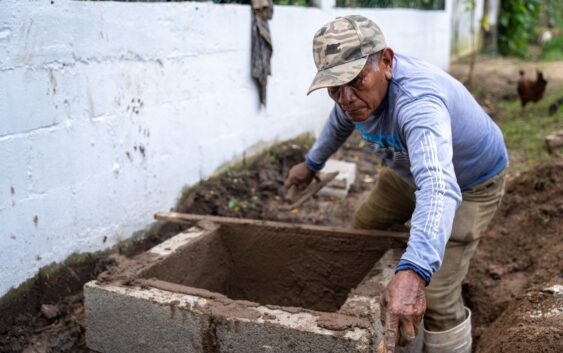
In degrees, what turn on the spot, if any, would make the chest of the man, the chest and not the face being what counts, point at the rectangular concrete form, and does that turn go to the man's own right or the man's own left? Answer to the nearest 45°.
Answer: approximately 45° to the man's own right

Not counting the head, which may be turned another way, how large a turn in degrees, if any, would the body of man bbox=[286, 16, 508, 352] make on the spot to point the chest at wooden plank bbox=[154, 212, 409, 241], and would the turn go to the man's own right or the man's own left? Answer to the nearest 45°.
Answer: approximately 90° to the man's own right

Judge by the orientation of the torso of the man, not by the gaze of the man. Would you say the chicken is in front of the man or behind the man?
behind

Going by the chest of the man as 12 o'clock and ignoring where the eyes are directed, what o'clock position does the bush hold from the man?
The bush is roughly at 5 o'clock from the man.

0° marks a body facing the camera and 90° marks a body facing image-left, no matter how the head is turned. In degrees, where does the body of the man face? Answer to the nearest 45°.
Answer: approximately 45°
